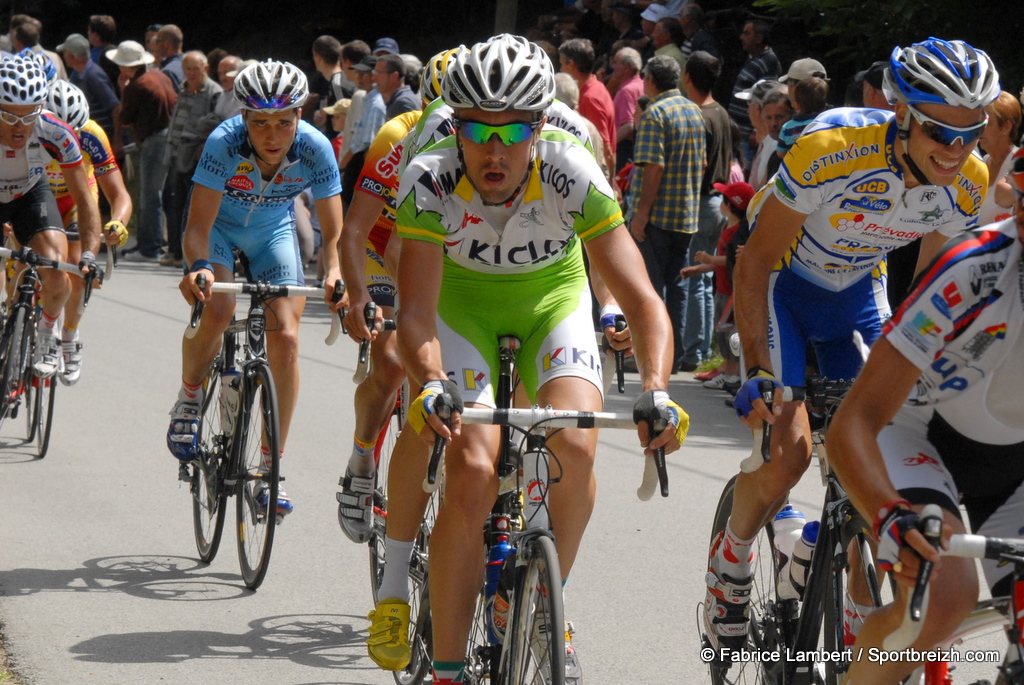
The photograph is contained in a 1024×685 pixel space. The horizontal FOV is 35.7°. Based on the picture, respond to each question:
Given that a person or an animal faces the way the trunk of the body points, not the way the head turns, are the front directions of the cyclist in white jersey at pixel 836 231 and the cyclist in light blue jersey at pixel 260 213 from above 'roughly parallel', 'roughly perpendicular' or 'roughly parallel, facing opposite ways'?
roughly parallel

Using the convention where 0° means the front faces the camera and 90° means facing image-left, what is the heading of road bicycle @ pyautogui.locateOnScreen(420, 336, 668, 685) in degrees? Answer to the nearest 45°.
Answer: approximately 0°

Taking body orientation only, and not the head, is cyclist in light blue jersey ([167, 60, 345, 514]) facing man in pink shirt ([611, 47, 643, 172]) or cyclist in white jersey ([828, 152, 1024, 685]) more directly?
the cyclist in white jersey

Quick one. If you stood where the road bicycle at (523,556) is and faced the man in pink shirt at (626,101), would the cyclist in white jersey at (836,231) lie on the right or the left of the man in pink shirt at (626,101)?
right

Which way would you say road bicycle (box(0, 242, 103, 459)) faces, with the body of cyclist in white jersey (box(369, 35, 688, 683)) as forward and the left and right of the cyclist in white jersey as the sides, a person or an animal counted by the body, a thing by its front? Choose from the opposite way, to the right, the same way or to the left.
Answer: the same way

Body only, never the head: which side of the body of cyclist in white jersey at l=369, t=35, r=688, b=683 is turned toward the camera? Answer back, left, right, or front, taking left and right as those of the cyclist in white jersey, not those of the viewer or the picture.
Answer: front

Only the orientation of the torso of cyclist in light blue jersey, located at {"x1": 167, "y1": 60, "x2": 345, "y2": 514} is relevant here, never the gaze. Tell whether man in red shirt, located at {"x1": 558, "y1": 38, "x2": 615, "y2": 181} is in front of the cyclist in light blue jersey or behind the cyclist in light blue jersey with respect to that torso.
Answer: behind

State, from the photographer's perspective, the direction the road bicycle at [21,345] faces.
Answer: facing the viewer

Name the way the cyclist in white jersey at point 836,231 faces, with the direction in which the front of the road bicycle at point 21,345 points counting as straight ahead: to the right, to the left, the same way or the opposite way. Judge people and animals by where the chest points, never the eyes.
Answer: the same way

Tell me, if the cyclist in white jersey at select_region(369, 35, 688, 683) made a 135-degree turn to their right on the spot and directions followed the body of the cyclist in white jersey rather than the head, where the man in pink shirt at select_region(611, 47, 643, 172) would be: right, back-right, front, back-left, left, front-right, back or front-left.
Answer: front-right

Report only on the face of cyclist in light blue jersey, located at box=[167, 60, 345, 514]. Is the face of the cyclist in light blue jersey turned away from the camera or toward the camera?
toward the camera

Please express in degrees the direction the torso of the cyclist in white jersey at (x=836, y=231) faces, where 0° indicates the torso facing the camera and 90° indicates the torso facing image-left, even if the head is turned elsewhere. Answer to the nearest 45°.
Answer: approximately 315°

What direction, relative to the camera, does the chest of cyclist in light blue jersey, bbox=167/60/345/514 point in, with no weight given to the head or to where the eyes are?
toward the camera

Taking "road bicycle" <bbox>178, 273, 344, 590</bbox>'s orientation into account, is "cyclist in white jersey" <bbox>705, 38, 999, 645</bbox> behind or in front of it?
in front

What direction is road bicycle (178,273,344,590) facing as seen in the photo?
toward the camera

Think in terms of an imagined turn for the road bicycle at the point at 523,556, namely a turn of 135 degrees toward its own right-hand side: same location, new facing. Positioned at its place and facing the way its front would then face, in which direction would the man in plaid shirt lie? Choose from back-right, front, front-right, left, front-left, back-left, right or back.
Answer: front-right

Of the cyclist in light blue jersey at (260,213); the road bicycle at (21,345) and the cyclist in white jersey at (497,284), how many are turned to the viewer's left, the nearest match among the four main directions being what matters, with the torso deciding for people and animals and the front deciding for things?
0
